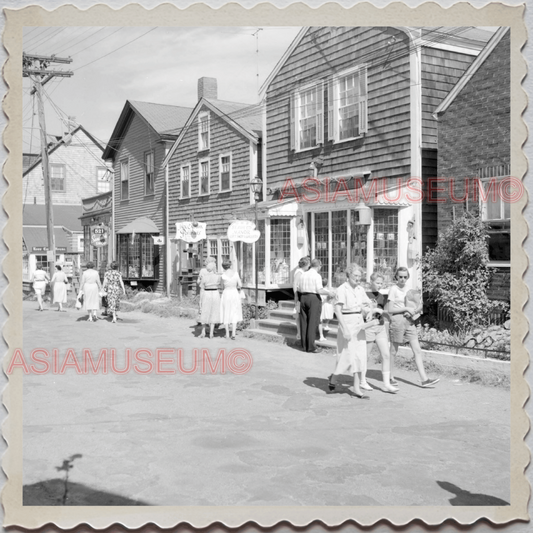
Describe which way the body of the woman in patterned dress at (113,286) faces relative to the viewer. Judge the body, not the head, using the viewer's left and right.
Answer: facing away from the viewer

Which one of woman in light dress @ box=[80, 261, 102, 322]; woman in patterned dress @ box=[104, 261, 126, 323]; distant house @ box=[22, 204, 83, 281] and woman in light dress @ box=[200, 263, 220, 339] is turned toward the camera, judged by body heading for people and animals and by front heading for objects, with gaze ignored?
the distant house

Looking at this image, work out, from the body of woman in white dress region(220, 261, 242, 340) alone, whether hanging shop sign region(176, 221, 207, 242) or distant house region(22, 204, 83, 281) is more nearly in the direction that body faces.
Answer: the hanging shop sign

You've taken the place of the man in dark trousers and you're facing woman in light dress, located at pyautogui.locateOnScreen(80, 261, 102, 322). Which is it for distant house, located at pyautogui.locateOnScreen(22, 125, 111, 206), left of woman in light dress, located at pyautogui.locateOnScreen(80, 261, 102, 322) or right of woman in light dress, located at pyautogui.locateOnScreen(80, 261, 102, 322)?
right

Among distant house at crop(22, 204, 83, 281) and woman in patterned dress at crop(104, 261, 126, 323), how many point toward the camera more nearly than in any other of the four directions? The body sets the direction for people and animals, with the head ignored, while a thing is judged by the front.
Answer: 1

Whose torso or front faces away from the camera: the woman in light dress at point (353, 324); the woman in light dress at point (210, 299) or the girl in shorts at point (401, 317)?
the woman in light dress at point (210, 299)

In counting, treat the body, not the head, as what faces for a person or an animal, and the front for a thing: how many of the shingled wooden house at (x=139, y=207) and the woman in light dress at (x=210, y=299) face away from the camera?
1

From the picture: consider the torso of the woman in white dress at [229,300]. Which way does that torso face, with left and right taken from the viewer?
facing away from the viewer

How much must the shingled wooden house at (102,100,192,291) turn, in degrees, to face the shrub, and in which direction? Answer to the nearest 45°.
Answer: approximately 135° to its left

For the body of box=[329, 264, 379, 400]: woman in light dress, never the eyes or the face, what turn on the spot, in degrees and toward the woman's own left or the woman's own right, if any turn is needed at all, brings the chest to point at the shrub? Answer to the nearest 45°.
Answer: approximately 90° to the woman's own left

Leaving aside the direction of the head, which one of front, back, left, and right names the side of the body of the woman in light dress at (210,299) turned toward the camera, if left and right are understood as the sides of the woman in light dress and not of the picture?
back

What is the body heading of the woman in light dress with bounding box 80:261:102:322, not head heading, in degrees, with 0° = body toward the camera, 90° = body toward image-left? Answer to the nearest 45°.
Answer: approximately 180°
